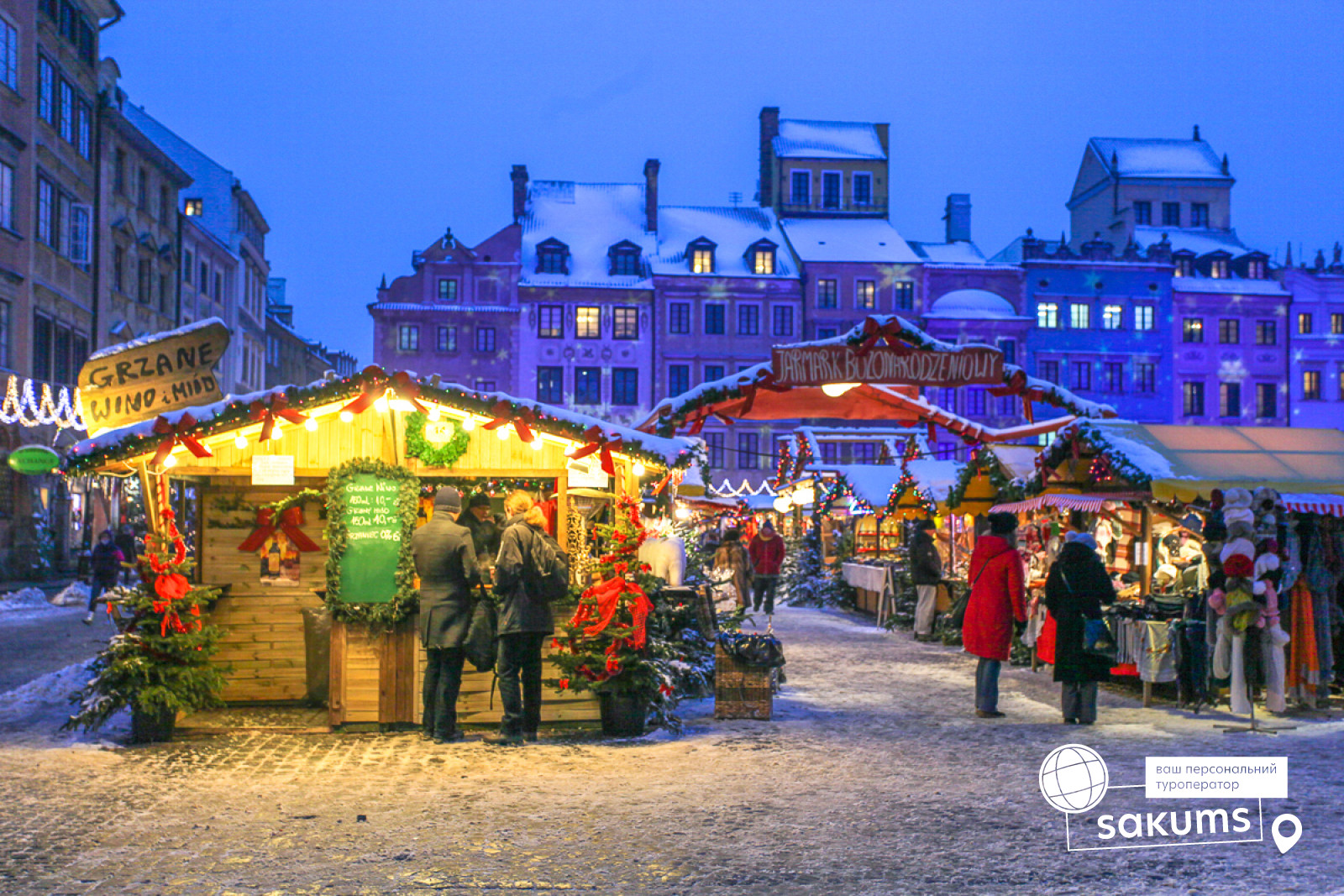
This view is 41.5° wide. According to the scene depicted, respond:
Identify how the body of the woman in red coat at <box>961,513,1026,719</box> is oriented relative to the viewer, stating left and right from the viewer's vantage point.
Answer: facing away from the viewer and to the right of the viewer

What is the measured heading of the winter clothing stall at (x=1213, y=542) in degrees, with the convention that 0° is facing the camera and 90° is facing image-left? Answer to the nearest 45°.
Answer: approximately 45°

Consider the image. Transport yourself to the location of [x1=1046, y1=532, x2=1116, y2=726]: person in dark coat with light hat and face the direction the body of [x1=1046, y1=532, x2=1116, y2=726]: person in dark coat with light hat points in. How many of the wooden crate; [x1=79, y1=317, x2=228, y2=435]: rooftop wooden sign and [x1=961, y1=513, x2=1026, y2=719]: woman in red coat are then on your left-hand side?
3

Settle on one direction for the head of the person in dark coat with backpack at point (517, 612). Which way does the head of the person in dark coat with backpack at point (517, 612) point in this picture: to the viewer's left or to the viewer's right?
to the viewer's left

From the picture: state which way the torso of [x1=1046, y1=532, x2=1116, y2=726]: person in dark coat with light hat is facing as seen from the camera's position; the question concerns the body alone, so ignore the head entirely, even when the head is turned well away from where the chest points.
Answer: away from the camera

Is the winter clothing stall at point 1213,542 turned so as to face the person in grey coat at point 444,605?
yes

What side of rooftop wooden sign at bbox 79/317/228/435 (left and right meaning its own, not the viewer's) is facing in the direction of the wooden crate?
left

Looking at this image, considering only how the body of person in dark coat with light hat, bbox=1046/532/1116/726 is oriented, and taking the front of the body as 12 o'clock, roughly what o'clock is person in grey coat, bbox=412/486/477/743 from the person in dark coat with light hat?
The person in grey coat is roughly at 8 o'clock from the person in dark coat with light hat.

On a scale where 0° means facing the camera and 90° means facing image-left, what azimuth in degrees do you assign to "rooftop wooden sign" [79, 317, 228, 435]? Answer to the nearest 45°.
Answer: approximately 0°
